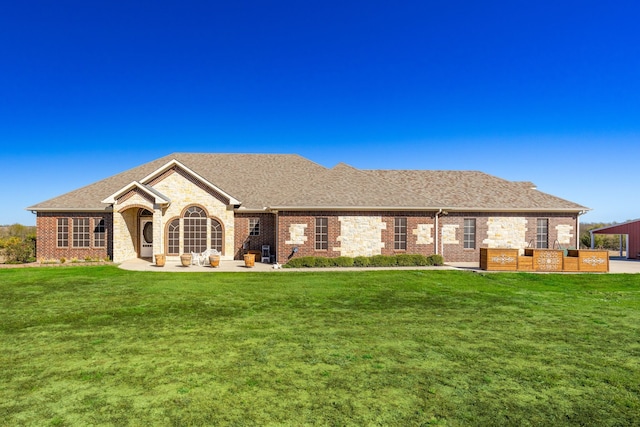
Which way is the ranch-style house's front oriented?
toward the camera

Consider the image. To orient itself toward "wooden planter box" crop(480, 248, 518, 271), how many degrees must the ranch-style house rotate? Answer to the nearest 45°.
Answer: approximately 45° to its left

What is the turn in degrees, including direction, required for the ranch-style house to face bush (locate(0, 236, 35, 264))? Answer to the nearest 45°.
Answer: approximately 90° to its right

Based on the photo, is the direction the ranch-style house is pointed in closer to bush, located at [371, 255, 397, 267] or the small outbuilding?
the bush
